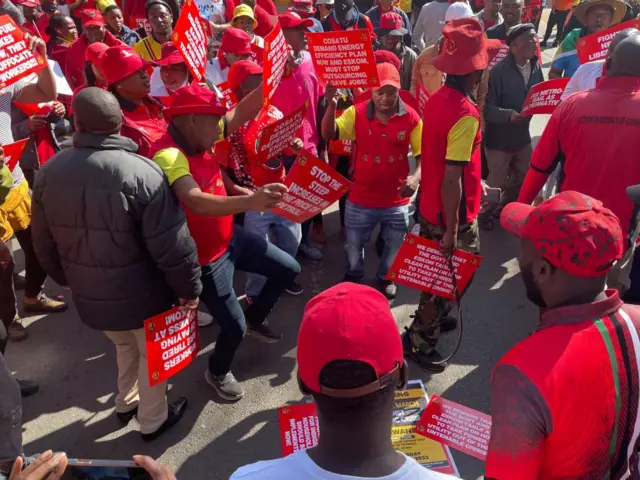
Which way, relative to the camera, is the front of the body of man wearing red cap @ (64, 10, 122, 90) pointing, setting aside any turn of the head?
toward the camera

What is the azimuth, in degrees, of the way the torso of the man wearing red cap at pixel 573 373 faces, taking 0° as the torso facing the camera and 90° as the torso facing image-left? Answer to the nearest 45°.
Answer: approximately 135°

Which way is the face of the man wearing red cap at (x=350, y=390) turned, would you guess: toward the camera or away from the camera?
away from the camera

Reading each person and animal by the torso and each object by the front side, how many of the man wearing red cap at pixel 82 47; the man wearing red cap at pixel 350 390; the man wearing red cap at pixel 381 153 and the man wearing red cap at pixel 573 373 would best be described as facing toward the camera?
2

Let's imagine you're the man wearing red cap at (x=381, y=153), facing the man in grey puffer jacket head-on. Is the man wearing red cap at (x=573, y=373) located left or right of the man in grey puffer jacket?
left

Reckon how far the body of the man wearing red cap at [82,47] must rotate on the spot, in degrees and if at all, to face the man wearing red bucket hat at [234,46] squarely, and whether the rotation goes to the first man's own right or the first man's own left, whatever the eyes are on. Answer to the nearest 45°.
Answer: approximately 45° to the first man's own left

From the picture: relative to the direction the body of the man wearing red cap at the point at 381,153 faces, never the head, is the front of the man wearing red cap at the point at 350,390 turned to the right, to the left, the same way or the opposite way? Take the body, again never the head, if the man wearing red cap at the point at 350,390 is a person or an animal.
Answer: the opposite way

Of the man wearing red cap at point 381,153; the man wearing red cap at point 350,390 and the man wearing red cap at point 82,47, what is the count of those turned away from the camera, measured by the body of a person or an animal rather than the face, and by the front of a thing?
1

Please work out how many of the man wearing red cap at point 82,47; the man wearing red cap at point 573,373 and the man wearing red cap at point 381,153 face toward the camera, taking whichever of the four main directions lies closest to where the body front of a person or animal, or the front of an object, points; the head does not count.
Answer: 2

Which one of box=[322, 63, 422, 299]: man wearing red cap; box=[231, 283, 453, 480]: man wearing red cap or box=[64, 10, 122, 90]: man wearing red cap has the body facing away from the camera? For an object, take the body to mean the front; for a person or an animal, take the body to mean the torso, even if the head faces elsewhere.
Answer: box=[231, 283, 453, 480]: man wearing red cap

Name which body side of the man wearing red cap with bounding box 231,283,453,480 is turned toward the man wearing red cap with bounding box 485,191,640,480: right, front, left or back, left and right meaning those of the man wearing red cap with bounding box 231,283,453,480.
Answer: right

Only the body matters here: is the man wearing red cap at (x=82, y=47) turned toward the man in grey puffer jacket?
yes

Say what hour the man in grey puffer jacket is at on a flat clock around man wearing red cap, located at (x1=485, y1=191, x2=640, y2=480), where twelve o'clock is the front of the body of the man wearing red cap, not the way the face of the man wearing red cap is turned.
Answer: The man in grey puffer jacket is roughly at 11 o'clock from the man wearing red cap.

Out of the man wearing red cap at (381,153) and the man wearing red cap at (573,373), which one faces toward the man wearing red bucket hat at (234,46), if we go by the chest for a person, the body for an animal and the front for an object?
the man wearing red cap at (573,373)

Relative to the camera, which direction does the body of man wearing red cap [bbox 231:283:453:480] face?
away from the camera

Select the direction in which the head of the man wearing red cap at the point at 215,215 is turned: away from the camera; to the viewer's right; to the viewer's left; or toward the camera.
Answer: to the viewer's right

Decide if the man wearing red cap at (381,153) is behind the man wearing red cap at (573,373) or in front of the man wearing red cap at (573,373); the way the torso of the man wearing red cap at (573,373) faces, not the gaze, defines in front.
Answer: in front

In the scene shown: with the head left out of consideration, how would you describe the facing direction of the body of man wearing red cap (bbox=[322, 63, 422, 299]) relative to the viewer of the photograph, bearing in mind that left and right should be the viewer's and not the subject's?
facing the viewer
